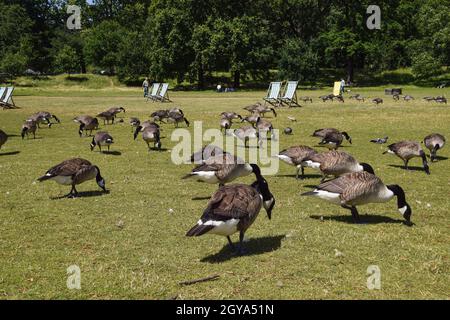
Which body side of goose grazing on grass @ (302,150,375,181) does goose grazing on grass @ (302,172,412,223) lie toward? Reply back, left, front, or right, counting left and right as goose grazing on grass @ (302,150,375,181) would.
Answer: right

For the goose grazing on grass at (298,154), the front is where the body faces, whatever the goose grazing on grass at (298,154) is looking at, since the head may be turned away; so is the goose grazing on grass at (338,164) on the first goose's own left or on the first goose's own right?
on the first goose's own right

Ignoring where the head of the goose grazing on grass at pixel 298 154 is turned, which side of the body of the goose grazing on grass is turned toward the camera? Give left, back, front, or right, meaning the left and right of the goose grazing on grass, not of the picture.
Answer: right

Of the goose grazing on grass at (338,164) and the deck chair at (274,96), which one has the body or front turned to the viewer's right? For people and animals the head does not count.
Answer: the goose grazing on grass

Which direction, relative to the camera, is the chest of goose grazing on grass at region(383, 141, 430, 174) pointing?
to the viewer's right

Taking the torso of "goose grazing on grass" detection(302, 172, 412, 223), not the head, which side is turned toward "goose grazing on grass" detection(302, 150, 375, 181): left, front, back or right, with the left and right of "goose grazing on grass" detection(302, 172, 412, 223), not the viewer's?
left

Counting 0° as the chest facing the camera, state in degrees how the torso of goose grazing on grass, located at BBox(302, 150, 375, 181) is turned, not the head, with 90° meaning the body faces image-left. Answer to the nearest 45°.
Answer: approximately 270°

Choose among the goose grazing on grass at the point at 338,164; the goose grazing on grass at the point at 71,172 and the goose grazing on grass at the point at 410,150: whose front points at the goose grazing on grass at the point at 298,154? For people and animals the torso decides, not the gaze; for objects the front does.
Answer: the goose grazing on grass at the point at 71,172
